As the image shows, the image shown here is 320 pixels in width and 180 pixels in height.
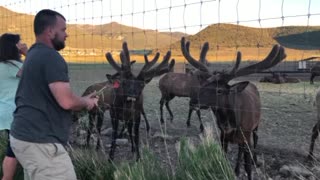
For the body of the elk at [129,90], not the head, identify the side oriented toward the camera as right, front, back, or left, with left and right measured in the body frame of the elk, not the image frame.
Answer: front

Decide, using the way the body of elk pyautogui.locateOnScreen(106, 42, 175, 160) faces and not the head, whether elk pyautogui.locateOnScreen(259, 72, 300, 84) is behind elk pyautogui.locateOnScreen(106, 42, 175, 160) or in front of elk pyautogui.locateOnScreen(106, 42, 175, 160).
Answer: behind

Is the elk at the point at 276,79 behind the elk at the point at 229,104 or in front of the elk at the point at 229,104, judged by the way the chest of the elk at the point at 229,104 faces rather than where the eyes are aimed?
behind

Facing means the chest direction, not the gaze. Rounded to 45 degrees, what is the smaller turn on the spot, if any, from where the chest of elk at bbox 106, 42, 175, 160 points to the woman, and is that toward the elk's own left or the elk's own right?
approximately 45° to the elk's own right

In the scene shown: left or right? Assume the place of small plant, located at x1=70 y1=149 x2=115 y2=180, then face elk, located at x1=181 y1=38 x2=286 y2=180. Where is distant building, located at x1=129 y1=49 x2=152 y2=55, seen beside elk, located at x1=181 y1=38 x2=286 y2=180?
left

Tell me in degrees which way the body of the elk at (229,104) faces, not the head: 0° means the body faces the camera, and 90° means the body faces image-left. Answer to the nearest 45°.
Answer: approximately 45°

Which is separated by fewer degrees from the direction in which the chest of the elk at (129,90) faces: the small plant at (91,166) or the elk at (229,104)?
the small plant

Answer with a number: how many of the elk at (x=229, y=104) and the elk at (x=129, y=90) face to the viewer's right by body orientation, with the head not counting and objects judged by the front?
0

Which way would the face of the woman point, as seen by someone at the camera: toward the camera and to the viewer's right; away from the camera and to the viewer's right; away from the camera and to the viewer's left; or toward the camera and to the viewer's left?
away from the camera and to the viewer's right

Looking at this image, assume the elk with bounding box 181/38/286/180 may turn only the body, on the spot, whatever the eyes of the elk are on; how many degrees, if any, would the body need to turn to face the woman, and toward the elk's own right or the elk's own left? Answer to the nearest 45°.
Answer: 0° — it already faces them

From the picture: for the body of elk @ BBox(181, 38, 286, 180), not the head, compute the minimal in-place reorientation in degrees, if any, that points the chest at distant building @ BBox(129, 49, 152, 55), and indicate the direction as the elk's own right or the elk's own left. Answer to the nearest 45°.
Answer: approximately 90° to the elk's own right

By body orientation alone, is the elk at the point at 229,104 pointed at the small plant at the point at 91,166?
yes

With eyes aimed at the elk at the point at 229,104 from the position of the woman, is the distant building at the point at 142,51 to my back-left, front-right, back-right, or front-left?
front-left

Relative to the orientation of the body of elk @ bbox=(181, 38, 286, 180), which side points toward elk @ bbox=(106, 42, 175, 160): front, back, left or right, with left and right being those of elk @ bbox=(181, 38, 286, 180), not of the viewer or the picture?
right
